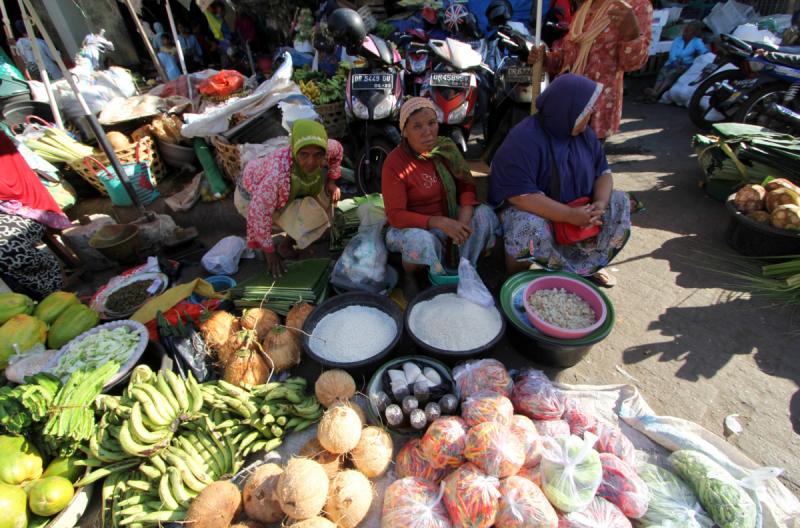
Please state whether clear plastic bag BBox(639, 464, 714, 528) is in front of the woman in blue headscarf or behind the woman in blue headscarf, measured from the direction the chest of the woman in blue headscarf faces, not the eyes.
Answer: in front

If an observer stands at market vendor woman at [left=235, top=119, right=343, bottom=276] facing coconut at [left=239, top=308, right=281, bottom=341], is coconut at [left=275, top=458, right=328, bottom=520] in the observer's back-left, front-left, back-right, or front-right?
front-left

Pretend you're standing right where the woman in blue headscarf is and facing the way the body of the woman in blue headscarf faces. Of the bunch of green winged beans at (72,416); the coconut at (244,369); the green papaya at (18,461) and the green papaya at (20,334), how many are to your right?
4

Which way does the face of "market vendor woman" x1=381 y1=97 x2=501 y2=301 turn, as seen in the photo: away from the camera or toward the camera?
toward the camera

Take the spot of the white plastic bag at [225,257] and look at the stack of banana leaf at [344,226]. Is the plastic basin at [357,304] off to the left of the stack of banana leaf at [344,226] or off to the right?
right

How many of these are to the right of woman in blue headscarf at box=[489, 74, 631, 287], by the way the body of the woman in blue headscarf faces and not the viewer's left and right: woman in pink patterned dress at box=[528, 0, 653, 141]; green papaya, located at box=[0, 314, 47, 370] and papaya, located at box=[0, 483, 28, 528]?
2

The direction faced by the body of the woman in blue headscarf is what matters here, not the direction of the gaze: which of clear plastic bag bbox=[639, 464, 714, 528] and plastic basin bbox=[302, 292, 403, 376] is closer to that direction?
the clear plastic bag

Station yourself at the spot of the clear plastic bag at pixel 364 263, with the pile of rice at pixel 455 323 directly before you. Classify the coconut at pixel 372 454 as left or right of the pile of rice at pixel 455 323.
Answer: right

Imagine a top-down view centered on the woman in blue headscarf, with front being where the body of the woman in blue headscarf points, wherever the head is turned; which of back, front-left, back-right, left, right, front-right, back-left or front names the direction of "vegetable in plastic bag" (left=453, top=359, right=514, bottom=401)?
front-right

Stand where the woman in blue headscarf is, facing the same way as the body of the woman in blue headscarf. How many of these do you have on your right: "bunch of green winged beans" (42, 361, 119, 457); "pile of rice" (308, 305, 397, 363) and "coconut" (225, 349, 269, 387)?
3

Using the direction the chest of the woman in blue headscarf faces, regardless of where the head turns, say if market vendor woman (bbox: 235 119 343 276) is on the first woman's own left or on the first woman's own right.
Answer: on the first woman's own right

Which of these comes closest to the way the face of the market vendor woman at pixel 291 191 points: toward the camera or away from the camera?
toward the camera

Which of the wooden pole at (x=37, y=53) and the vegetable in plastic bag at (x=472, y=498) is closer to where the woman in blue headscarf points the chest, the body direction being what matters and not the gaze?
the vegetable in plastic bag

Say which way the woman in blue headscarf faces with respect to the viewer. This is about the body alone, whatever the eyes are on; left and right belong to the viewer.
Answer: facing the viewer and to the right of the viewer

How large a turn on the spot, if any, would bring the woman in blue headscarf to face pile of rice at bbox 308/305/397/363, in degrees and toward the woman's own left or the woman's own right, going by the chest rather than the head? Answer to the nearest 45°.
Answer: approximately 90° to the woman's own right
